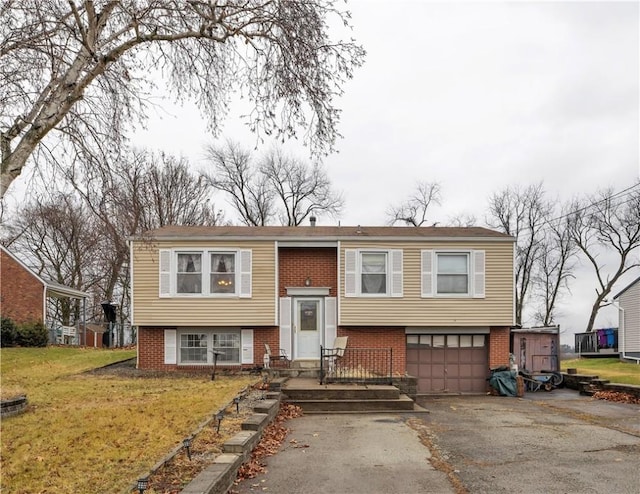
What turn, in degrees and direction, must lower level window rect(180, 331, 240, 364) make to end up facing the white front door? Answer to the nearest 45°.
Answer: approximately 90° to its left

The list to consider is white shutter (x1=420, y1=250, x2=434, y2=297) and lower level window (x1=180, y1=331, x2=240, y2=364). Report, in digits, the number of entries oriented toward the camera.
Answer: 2

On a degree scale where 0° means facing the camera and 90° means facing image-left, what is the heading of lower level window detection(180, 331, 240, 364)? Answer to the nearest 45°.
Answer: approximately 0°

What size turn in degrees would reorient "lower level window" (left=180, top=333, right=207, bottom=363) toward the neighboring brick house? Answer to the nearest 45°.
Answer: approximately 135° to its right

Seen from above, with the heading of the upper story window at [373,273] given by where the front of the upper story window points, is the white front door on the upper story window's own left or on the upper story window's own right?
on the upper story window's own right

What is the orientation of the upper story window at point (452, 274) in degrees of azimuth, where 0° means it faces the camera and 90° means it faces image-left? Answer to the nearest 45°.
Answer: approximately 0°
